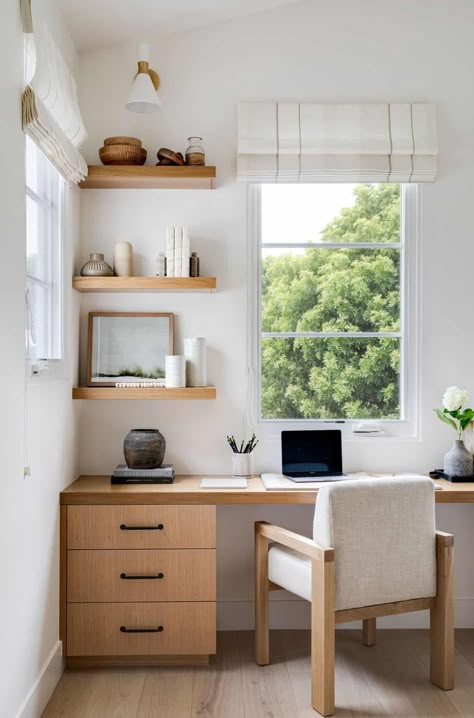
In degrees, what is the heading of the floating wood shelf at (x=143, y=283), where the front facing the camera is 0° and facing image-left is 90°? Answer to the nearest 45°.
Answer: approximately 0°

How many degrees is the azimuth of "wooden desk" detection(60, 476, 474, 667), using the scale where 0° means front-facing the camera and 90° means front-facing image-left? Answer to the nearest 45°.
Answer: approximately 0°

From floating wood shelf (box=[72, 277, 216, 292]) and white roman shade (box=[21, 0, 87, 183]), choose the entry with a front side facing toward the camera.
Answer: the floating wood shelf

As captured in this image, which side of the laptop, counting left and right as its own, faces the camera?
front

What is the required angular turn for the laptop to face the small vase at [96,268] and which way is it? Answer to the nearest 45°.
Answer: approximately 90° to its right

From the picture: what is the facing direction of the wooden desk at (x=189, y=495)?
toward the camera

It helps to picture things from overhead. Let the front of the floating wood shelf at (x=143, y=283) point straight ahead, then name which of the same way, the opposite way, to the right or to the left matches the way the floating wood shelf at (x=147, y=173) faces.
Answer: the same way

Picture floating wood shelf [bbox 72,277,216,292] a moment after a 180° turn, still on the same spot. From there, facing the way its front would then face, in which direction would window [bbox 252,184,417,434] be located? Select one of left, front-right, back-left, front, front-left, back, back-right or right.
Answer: right

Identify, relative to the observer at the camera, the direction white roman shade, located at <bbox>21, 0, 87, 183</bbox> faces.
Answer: facing to the right of the viewer

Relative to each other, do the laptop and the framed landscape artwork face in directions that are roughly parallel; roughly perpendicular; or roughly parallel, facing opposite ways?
roughly parallel

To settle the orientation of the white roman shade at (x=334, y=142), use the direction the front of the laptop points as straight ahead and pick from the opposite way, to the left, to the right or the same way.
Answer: the same way

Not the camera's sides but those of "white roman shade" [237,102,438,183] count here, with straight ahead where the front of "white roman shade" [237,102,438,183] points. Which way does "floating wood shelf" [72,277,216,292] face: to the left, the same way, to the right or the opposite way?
the same way

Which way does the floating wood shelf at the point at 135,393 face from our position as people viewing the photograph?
facing the viewer

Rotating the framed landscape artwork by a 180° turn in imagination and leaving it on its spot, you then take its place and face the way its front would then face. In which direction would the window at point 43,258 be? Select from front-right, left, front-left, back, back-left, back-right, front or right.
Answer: back-left

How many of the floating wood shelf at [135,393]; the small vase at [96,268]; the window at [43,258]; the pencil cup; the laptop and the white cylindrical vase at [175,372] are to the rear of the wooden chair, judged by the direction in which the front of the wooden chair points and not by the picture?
0
